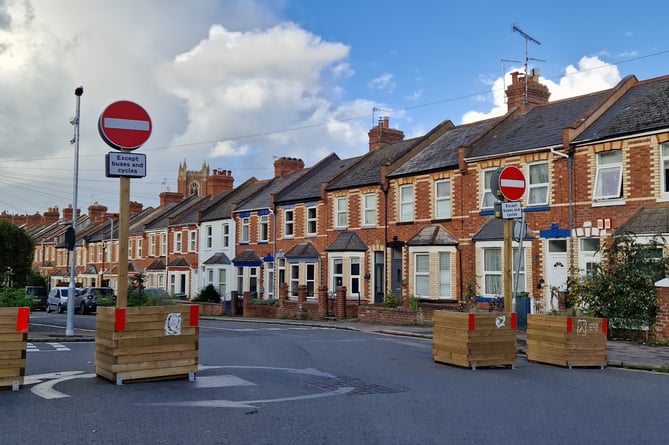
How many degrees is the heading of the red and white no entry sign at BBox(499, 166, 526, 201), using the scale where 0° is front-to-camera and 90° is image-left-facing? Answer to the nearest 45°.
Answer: approximately 315°

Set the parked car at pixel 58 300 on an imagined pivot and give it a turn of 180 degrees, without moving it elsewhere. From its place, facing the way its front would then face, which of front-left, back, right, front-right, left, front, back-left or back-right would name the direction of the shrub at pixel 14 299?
back-left

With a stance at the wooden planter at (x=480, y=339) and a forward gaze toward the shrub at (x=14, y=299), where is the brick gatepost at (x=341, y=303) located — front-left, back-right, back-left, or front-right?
front-right

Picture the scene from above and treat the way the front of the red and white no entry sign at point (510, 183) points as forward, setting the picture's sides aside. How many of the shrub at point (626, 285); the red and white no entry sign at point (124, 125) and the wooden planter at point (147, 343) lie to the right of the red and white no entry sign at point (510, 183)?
2

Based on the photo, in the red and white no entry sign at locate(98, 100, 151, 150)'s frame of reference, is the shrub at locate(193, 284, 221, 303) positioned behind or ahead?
behind

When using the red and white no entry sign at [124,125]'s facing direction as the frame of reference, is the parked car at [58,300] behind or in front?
behind

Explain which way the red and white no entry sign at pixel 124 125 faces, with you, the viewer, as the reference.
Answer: facing the viewer

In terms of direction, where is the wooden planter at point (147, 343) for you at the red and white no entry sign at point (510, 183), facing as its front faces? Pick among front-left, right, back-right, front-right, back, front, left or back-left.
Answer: right

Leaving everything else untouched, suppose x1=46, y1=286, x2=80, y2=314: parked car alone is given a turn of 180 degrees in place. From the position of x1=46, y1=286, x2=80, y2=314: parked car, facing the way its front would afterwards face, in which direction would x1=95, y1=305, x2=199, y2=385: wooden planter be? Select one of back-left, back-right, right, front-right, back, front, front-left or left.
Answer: back-left

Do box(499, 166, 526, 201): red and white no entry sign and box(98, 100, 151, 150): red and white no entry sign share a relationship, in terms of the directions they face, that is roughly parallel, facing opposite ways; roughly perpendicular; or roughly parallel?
roughly parallel
